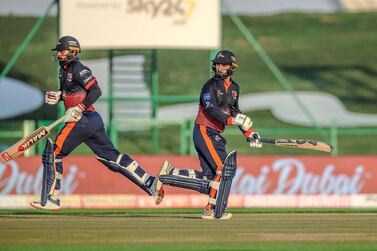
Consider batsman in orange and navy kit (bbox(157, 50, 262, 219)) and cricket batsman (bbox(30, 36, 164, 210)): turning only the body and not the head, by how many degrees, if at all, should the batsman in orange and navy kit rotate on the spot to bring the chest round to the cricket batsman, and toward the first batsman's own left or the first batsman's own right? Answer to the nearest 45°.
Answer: approximately 135° to the first batsman's own right

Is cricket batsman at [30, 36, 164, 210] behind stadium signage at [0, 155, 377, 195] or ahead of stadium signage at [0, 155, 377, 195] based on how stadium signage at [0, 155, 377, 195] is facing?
ahead

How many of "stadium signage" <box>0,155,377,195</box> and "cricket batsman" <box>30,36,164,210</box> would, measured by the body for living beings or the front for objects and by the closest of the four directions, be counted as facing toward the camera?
1

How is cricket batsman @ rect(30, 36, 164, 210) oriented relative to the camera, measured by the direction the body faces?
to the viewer's left

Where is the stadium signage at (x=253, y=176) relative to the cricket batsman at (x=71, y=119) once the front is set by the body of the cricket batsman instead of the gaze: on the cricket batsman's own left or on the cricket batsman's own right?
on the cricket batsman's own right

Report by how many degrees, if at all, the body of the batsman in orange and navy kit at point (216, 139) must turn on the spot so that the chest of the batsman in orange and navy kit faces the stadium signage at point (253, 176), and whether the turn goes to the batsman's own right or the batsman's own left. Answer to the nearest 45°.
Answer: approximately 135° to the batsman's own left
